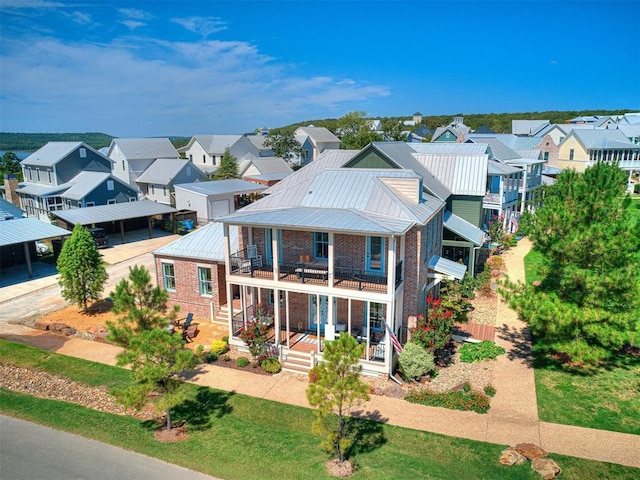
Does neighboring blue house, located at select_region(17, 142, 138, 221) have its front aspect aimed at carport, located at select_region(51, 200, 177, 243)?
no

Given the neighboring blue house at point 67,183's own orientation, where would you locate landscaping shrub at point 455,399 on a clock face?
The landscaping shrub is roughly at 10 o'clock from the neighboring blue house.

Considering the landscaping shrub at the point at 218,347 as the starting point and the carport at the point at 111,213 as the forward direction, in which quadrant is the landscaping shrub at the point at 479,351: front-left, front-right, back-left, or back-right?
back-right

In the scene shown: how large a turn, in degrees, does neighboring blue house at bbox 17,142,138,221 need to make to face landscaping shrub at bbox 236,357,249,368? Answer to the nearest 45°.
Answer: approximately 45° to its left

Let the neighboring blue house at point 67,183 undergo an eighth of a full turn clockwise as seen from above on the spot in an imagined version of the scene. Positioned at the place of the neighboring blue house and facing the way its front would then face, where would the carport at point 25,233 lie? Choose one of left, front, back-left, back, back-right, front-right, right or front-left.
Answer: left

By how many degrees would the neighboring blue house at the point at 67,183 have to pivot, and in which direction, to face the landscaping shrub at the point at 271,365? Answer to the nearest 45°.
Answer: approximately 45° to its left

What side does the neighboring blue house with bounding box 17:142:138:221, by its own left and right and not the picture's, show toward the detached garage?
left

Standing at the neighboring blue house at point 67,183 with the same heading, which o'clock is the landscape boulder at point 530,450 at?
The landscape boulder is roughly at 10 o'clock from the neighboring blue house.

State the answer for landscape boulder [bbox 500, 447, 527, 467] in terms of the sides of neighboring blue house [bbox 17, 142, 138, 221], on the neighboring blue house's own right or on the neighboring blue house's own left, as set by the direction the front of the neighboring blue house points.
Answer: on the neighboring blue house's own left

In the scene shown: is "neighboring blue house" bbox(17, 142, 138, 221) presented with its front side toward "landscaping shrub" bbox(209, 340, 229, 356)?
no

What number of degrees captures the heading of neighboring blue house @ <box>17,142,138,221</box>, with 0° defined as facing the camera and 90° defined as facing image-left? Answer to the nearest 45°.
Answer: approximately 45°

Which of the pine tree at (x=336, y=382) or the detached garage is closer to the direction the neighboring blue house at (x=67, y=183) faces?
the pine tree

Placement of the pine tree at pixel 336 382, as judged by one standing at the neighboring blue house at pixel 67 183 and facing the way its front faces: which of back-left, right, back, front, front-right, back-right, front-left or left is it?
front-left

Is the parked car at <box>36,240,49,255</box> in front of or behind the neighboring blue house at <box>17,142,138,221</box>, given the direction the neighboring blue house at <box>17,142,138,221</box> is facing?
in front

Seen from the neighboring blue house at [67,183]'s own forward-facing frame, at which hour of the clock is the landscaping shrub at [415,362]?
The landscaping shrub is roughly at 10 o'clock from the neighboring blue house.
